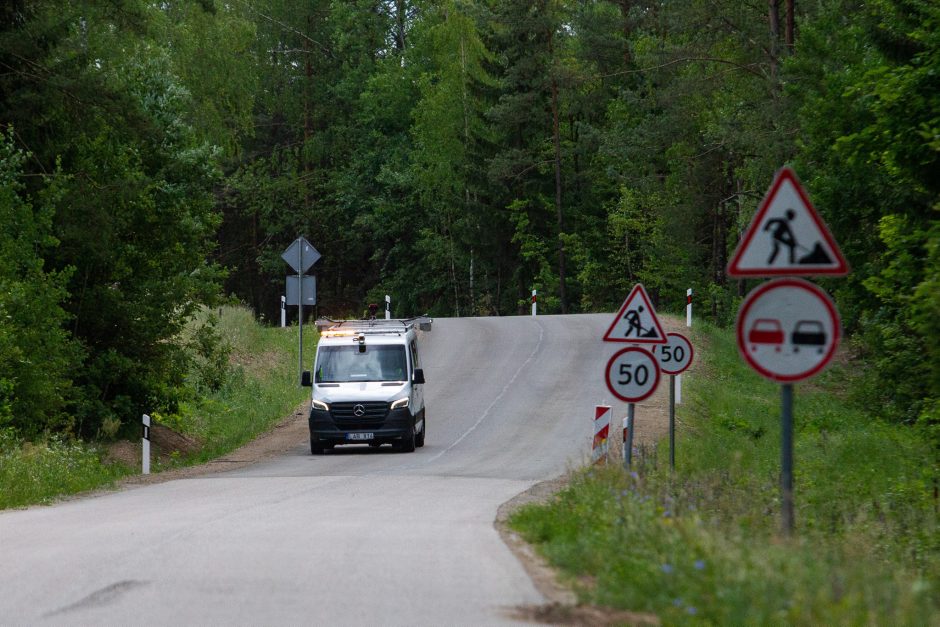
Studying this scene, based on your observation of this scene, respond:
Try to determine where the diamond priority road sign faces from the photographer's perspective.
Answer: facing away from the viewer

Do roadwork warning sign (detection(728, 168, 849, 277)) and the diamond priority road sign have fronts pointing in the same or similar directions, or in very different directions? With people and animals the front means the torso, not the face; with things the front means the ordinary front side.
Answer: very different directions

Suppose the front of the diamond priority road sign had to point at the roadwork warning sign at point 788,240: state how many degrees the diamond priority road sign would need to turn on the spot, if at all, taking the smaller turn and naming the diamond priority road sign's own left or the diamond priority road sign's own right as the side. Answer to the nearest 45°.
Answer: approximately 180°

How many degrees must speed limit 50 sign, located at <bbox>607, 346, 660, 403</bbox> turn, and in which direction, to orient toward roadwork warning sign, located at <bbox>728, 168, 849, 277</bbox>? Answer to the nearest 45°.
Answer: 0° — it already faces it

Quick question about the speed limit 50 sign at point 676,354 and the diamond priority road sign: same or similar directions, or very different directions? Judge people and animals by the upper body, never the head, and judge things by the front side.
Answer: very different directions

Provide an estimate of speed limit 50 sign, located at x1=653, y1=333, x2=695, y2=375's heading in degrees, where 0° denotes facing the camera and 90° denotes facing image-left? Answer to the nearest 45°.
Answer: approximately 0°

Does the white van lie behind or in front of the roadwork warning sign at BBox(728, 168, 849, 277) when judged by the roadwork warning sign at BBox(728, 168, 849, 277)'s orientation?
behind

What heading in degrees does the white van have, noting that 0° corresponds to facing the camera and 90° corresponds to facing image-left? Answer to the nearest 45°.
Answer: approximately 0°

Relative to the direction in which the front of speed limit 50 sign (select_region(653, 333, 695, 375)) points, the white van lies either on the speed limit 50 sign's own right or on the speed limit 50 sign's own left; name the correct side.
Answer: on the speed limit 50 sign's own right

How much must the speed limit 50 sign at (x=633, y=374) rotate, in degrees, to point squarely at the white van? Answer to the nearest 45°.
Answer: approximately 135° to its right
